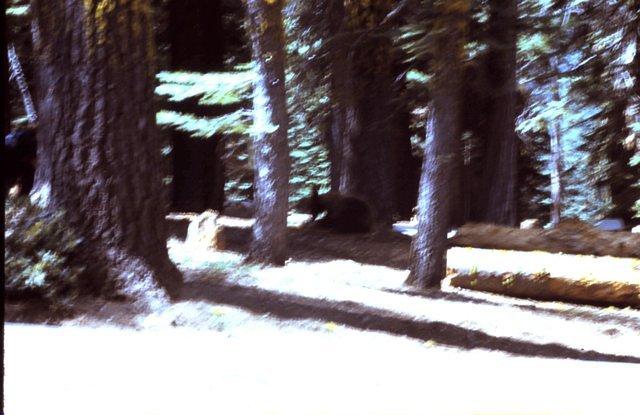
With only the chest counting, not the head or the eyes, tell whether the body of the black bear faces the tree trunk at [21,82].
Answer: yes

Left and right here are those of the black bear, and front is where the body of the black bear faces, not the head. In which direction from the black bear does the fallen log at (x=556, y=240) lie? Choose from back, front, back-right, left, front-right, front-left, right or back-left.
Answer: back-left

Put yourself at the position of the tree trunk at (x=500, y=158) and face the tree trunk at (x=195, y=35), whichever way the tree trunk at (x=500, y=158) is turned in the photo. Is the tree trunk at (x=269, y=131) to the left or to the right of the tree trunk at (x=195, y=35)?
left

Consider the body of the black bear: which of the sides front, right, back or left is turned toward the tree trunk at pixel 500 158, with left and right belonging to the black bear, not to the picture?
back

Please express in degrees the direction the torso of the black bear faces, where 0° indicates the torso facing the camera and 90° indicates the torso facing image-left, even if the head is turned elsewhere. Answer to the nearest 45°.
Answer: approximately 90°

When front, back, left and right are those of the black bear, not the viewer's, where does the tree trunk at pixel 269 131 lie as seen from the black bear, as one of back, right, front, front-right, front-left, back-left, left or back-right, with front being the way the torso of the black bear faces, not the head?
left

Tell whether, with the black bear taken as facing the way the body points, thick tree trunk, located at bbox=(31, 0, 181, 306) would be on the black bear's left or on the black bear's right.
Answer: on the black bear's left
